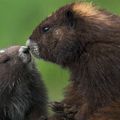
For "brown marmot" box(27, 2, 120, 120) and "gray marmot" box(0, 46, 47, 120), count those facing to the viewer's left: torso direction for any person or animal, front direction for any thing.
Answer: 1

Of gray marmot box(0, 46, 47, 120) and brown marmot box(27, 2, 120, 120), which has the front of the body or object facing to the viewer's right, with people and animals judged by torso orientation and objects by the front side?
gray marmot box(0, 46, 47, 120)

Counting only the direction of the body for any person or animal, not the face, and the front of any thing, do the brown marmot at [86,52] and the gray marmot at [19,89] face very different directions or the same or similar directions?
very different directions

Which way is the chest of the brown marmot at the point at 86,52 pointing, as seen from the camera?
to the viewer's left

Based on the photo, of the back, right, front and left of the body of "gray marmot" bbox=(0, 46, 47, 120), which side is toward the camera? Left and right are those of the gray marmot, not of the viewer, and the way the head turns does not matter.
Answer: right
